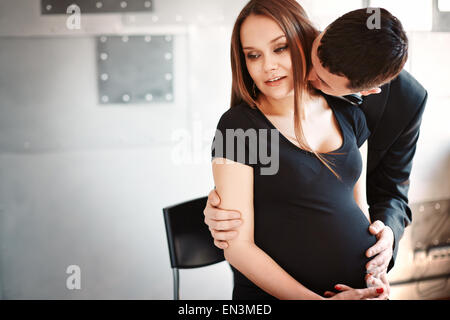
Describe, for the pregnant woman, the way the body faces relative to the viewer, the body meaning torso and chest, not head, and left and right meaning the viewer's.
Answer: facing the viewer and to the right of the viewer

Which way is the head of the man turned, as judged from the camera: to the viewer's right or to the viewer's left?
to the viewer's left

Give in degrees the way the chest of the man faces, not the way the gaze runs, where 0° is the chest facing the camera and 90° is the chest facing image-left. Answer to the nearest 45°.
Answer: approximately 45°
